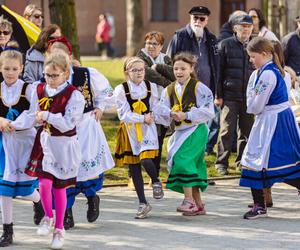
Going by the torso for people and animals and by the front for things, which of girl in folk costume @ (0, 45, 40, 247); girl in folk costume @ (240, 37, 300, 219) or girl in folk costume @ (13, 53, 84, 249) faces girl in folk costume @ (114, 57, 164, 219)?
girl in folk costume @ (240, 37, 300, 219)

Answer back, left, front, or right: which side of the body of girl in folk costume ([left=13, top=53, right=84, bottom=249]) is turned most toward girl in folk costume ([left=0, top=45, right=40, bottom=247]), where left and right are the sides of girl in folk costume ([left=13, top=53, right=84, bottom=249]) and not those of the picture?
right

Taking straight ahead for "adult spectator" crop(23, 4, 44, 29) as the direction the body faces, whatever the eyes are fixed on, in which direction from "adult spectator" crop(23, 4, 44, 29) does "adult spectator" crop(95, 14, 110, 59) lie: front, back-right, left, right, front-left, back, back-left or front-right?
back-left

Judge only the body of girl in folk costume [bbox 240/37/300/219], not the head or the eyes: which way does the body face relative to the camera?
to the viewer's left

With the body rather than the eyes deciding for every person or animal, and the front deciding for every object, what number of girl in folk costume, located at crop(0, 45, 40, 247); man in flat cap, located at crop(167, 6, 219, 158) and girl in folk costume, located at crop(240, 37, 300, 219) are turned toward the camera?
2

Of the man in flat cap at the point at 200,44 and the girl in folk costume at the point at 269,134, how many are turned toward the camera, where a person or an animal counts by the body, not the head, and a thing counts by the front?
1

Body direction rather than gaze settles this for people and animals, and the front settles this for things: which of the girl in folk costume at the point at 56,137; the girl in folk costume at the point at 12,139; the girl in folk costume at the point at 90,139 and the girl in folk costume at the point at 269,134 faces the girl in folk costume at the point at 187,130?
the girl in folk costume at the point at 269,134
